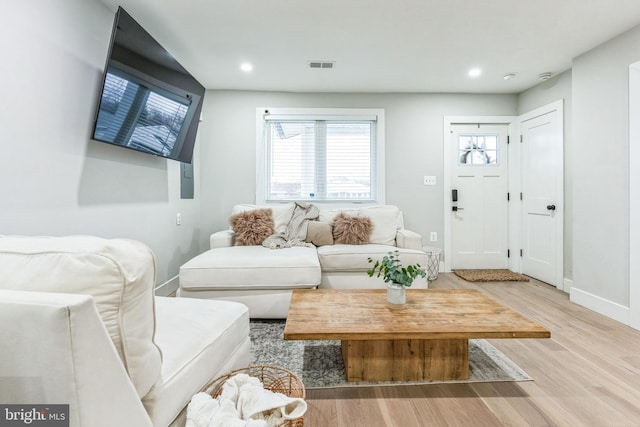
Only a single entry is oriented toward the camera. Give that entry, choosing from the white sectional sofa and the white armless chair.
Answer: the white sectional sofa

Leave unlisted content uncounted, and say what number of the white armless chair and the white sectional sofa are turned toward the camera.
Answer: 1

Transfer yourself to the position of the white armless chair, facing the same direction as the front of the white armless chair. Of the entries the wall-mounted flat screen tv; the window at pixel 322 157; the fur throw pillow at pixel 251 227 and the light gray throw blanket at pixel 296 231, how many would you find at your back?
0

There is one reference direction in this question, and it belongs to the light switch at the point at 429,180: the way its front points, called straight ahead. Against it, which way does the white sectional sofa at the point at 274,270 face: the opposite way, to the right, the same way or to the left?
the same way

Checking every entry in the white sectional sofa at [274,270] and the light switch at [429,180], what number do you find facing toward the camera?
2

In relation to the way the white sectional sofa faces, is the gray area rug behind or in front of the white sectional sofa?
in front

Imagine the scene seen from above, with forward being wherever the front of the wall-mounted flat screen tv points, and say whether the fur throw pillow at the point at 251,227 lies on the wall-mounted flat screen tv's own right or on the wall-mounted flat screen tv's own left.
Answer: on the wall-mounted flat screen tv's own left

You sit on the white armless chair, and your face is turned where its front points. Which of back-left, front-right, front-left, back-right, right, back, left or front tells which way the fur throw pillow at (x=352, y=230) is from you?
front

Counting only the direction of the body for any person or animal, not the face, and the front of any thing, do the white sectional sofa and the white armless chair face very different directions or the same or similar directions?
very different directions

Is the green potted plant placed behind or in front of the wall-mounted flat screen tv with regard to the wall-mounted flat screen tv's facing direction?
in front

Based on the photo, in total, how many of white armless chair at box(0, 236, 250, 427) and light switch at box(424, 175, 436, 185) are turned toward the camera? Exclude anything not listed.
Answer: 1

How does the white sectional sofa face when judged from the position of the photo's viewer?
facing the viewer

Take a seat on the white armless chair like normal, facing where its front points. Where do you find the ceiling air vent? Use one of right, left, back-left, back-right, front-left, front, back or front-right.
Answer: front

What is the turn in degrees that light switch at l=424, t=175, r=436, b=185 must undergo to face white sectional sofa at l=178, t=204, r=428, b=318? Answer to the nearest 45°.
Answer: approximately 45° to its right

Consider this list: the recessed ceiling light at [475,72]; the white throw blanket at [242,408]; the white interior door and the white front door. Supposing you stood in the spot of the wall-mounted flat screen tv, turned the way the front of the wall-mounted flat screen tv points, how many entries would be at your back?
0

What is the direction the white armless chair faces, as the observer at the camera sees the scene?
facing away from the viewer and to the right of the viewer

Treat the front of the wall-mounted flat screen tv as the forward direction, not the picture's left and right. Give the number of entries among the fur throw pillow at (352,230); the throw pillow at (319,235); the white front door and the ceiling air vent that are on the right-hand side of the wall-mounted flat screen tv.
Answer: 0
